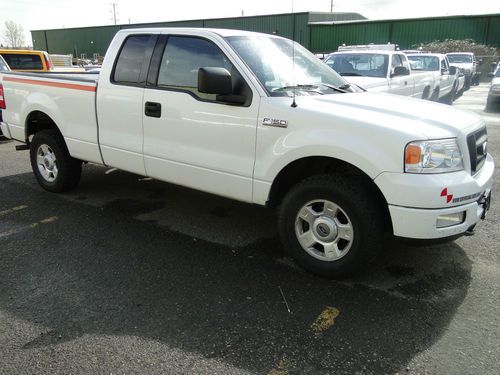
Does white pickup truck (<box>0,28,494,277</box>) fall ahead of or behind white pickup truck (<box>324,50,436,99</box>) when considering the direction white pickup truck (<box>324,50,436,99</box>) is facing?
ahead

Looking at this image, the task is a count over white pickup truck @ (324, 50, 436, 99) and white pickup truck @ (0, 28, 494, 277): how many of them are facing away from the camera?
0

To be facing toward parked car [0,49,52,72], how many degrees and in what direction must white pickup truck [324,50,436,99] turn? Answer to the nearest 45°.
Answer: approximately 45° to its right

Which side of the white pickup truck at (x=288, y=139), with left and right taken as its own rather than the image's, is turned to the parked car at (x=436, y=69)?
left

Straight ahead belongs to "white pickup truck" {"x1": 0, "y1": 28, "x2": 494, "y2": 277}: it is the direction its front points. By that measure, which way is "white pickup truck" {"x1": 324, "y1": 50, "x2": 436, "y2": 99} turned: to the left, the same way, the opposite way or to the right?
to the right

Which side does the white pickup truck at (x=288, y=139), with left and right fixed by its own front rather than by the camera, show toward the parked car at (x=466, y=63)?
left

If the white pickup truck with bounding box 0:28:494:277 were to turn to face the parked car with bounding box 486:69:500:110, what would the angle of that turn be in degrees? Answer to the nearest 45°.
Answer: approximately 90° to its left

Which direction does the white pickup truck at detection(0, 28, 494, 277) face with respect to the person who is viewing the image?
facing the viewer and to the right of the viewer

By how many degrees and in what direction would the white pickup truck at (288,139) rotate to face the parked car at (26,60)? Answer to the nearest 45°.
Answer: approximately 180°

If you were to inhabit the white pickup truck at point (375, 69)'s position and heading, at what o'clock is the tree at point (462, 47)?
The tree is roughly at 5 o'clock from the white pickup truck.

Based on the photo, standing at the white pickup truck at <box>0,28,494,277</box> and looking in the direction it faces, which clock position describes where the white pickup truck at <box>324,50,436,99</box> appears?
the white pickup truck at <box>324,50,436,99</box> is roughly at 8 o'clock from the white pickup truck at <box>0,28,494,277</box>.
